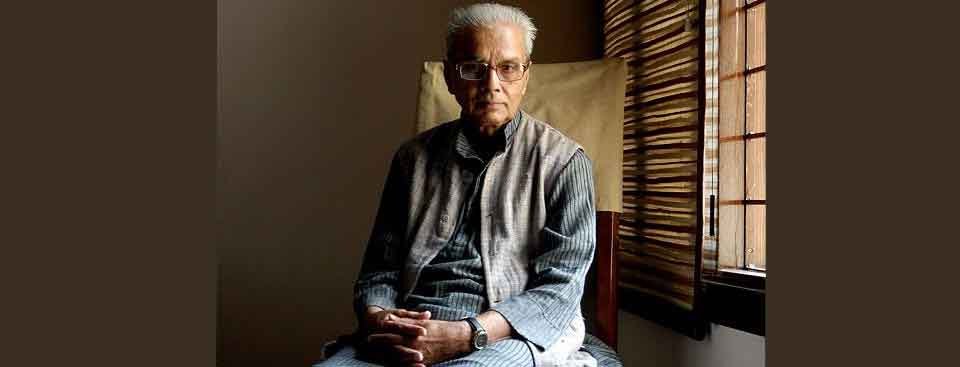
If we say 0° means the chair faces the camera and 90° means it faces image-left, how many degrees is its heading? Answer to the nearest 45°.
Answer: approximately 0°
